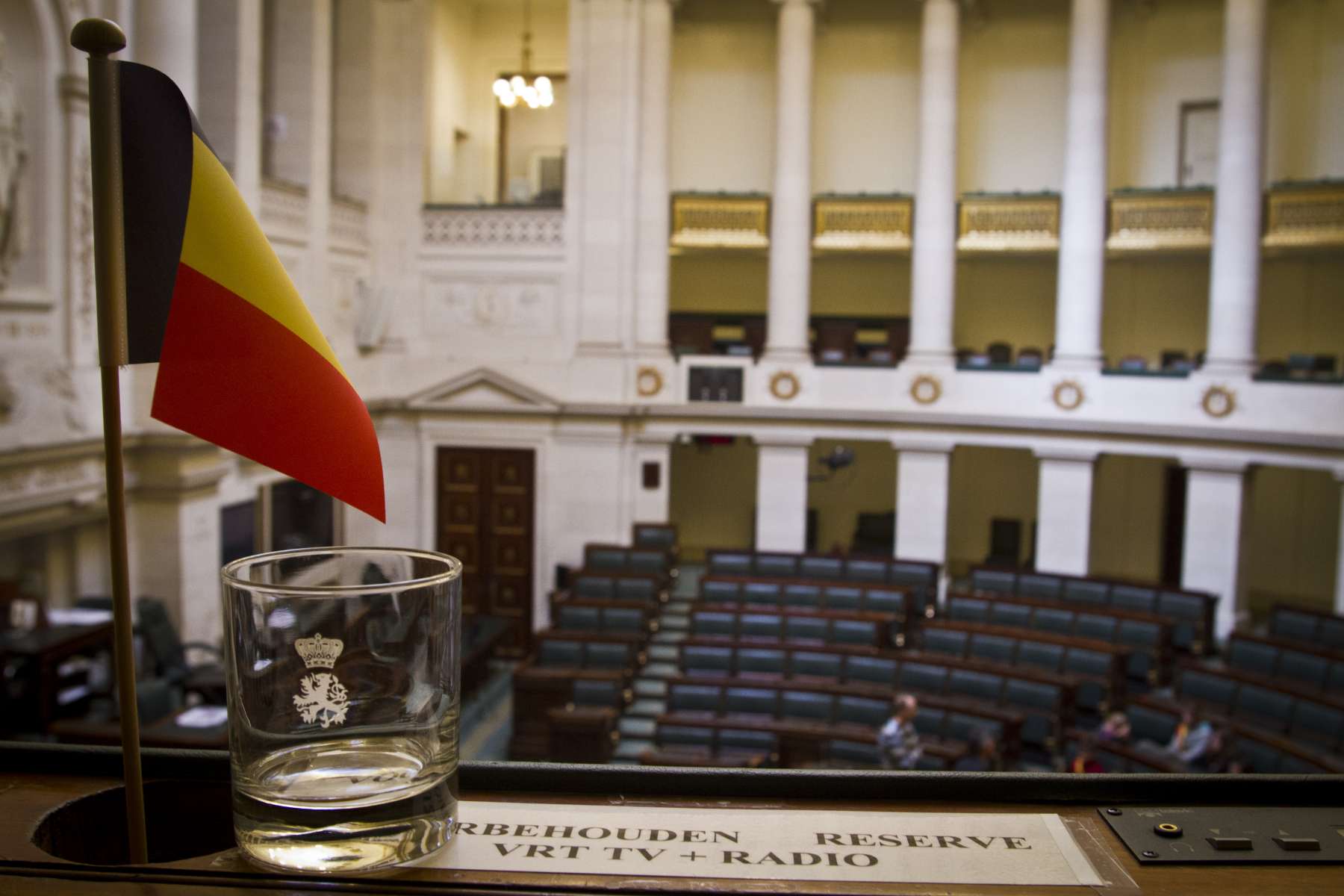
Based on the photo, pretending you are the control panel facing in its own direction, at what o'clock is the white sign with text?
The white sign with text is roughly at 2 o'clock from the control panel.

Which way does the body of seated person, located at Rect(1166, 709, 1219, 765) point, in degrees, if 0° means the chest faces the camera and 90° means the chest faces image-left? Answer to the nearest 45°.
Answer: approximately 45°

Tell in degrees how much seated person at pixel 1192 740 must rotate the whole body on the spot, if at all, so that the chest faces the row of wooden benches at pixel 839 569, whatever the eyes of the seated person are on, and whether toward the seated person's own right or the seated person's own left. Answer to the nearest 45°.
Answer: approximately 90° to the seated person's own right

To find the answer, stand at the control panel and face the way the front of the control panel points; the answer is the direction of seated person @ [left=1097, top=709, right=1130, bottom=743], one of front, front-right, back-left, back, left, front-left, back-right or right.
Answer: back

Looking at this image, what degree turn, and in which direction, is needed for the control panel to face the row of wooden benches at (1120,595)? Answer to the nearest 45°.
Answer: approximately 180°

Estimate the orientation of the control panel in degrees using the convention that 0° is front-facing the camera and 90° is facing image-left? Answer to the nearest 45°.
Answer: approximately 0°

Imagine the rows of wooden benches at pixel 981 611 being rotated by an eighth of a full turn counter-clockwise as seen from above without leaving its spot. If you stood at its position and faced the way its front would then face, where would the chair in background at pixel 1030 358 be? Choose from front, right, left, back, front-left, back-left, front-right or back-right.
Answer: back

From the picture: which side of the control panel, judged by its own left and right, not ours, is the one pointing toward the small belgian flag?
right

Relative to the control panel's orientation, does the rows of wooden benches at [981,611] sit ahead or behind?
behind

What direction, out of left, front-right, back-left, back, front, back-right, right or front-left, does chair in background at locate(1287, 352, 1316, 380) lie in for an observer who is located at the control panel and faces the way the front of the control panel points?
back

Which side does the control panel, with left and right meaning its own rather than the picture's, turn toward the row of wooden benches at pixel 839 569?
back
